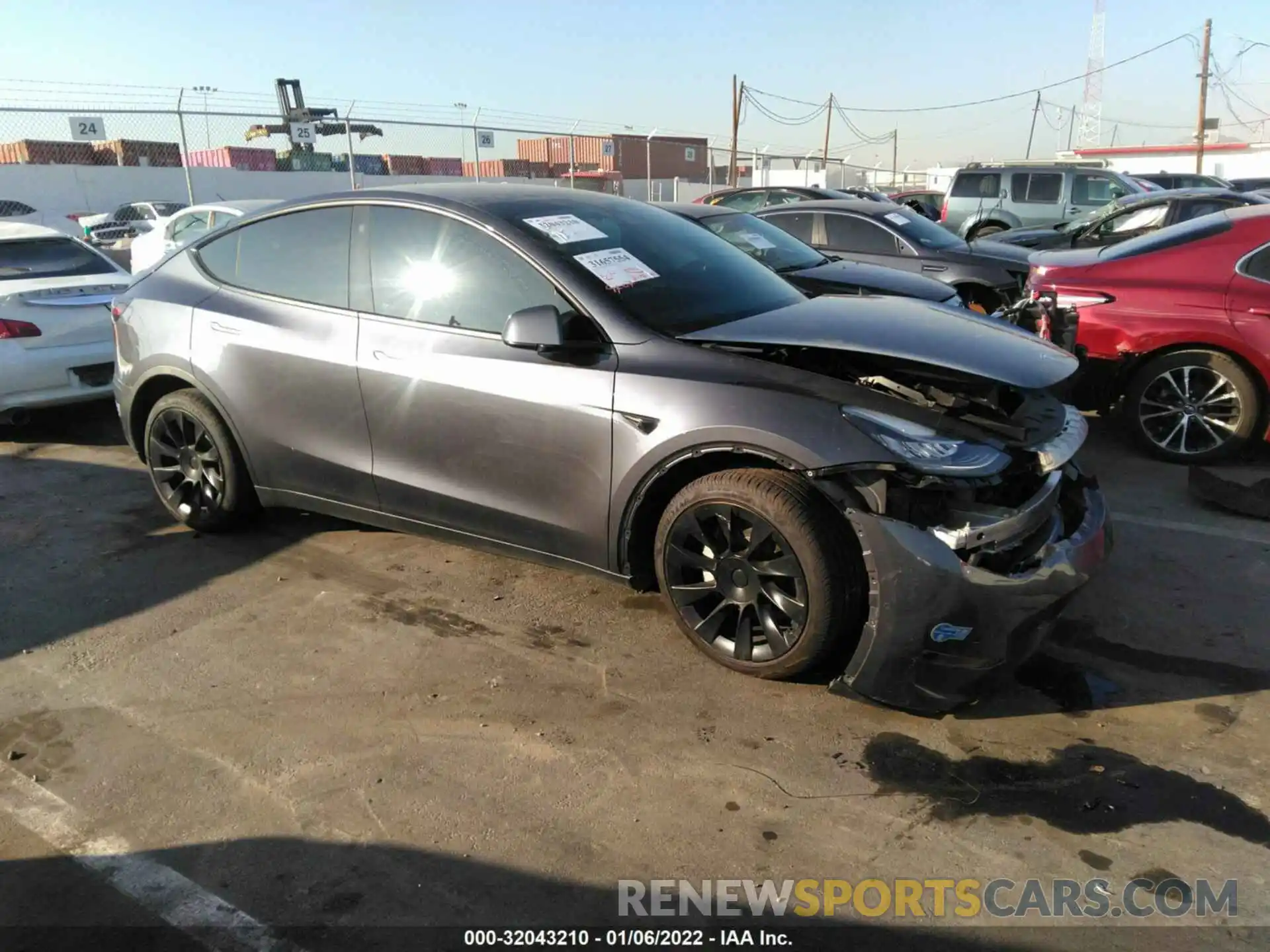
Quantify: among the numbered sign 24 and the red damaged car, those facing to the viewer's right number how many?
1

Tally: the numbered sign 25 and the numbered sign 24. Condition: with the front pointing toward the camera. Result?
2

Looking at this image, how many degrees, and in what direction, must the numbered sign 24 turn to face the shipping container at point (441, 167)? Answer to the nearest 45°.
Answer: approximately 135° to its left

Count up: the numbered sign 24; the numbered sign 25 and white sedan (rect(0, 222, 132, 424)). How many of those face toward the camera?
2

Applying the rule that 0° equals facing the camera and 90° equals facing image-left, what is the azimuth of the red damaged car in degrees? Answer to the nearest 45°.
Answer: approximately 270°

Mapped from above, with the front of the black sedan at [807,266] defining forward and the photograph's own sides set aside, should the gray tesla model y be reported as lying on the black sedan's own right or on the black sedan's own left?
on the black sedan's own right

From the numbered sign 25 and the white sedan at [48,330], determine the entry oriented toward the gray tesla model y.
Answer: the numbered sign 25

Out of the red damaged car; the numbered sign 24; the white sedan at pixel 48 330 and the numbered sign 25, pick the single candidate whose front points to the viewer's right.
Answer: the red damaged car

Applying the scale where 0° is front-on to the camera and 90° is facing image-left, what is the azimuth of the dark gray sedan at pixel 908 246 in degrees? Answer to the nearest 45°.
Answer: approximately 315°

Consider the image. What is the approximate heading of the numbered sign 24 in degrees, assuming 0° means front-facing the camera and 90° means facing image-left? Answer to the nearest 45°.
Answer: approximately 0°

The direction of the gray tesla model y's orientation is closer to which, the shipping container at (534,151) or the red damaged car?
the red damaged car

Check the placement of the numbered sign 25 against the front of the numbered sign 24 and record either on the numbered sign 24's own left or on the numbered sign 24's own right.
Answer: on the numbered sign 24's own left

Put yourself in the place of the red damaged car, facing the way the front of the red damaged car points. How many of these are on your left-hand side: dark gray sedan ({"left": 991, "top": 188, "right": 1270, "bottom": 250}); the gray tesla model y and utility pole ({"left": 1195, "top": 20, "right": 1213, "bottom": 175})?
2

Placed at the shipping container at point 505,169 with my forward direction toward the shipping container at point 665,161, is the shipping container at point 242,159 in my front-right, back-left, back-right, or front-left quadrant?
back-left
